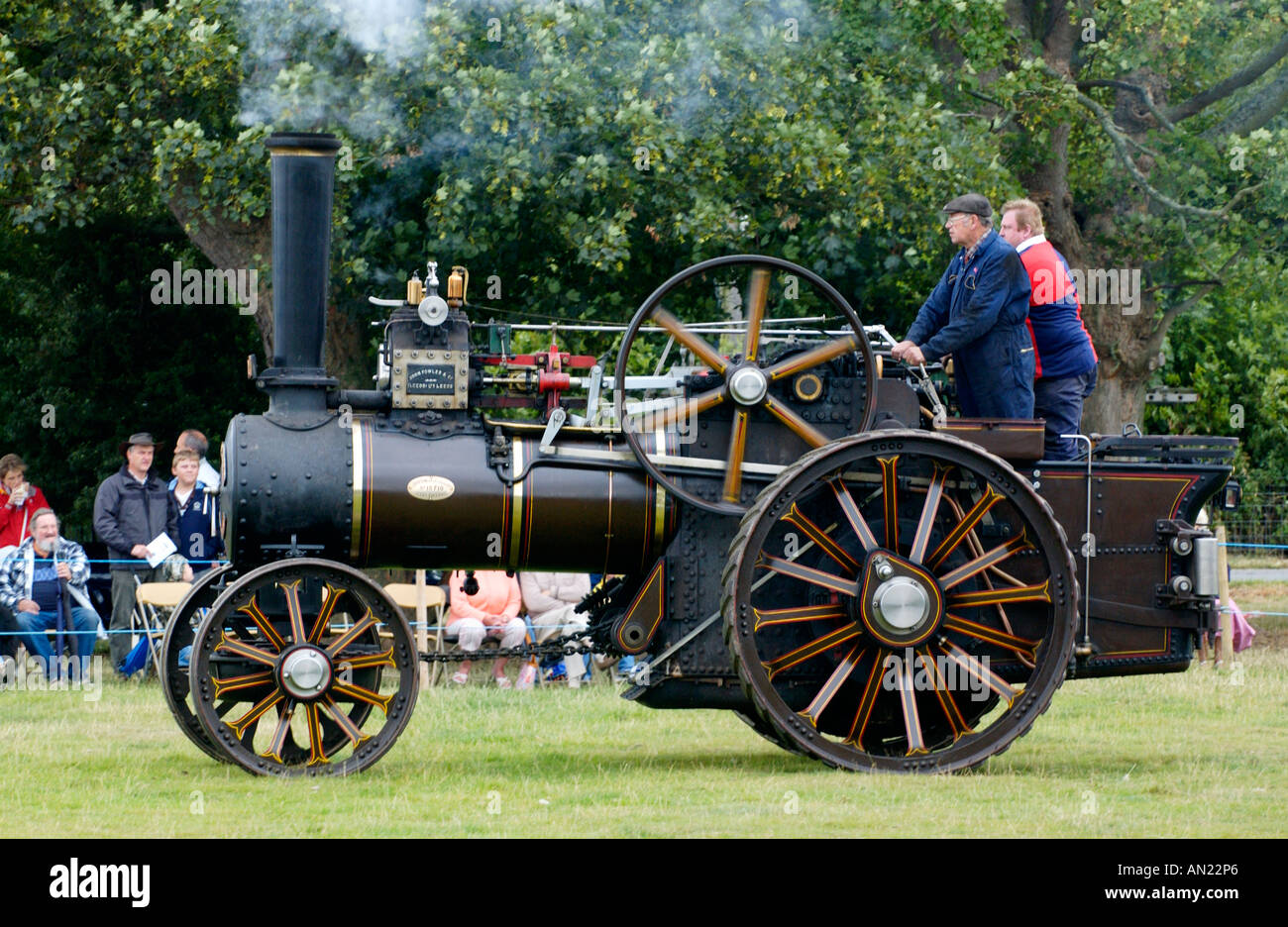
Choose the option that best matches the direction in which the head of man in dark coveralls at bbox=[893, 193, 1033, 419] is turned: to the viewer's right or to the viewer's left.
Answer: to the viewer's left

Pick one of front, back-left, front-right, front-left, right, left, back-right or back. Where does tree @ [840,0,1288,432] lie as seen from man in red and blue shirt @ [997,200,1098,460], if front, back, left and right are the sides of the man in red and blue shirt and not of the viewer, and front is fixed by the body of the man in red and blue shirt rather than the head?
right

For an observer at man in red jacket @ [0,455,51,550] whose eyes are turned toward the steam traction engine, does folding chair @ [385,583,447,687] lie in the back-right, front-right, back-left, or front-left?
front-left

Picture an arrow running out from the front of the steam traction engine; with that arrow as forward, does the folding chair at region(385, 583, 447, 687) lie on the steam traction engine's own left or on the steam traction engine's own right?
on the steam traction engine's own right

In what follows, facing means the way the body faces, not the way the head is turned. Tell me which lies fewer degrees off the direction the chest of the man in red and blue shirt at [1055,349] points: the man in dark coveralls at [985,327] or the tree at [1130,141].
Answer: the man in dark coveralls

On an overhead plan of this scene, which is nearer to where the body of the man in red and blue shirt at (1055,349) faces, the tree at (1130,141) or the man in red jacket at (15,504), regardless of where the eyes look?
the man in red jacket

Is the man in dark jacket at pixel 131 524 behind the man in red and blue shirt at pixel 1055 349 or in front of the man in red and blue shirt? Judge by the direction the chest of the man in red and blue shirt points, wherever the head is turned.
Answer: in front

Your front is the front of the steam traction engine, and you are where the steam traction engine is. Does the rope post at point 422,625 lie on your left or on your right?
on your right

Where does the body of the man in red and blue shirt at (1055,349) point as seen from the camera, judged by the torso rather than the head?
to the viewer's left

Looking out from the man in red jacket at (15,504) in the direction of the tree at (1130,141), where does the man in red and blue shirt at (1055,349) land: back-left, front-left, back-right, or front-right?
front-right

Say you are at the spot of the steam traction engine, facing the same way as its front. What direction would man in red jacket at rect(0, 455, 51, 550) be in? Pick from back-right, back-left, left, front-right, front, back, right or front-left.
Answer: front-right

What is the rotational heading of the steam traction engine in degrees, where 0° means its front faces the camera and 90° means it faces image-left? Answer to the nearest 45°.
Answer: approximately 90°

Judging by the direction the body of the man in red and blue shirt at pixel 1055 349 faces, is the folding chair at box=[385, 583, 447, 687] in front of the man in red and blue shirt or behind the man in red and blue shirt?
in front

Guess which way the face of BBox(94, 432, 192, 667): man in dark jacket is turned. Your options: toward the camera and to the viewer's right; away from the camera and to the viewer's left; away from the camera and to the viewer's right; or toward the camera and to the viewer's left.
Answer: toward the camera and to the viewer's right

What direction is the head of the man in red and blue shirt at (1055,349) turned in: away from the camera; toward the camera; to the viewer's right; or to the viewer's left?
to the viewer's left
